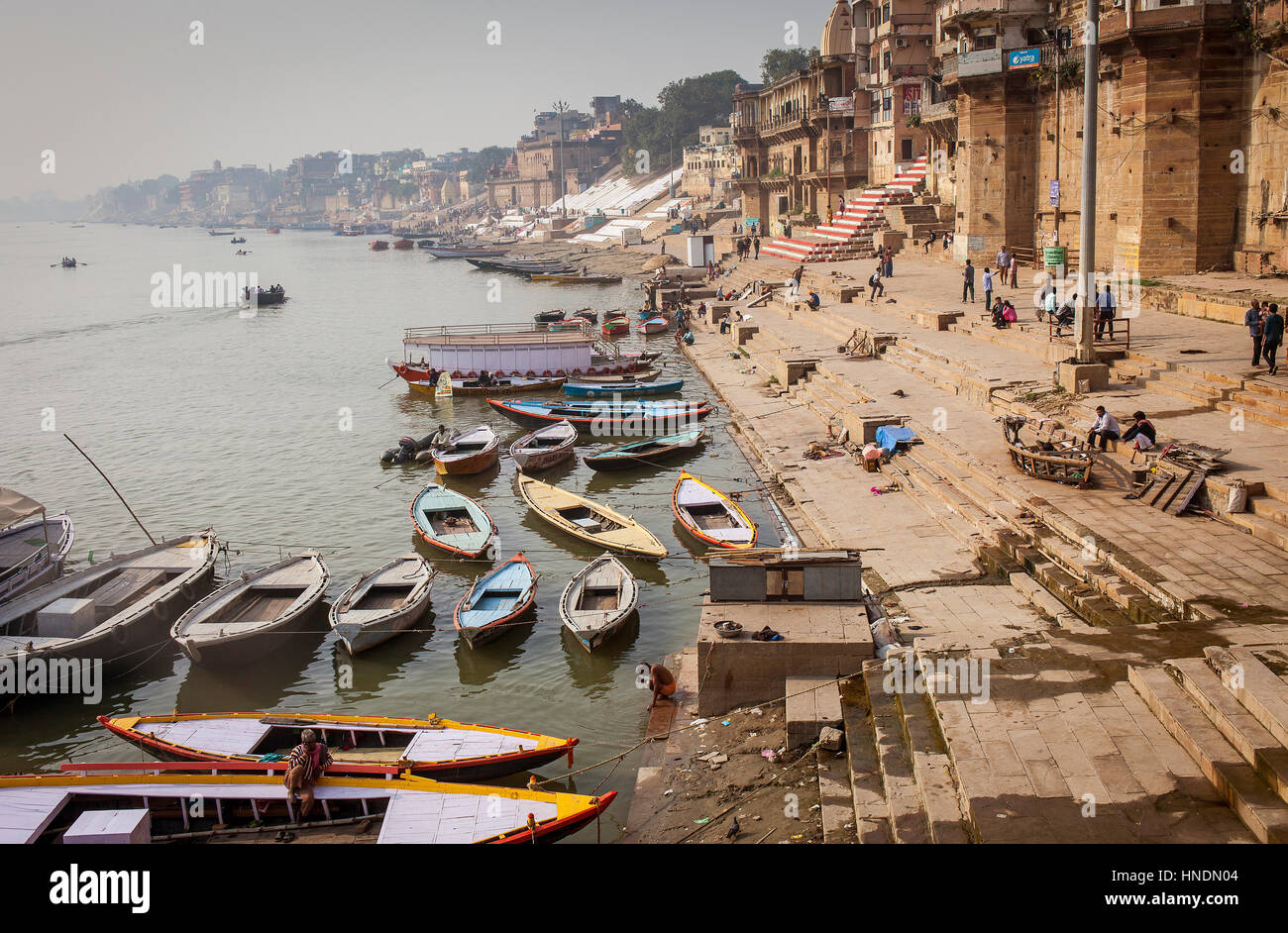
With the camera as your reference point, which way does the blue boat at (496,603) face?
facing away from the viewer and to the right of the viewer

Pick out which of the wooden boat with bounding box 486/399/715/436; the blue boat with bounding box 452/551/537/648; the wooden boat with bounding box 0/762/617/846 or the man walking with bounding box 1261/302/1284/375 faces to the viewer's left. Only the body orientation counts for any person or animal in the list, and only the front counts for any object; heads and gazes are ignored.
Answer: the wooden boat with bounding box 486/399/715/436

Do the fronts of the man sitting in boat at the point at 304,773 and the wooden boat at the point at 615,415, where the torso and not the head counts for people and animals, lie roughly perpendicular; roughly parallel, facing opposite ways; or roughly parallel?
roughly perpendicular

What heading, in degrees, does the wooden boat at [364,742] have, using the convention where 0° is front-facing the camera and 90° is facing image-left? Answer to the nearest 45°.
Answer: approximately 270°
